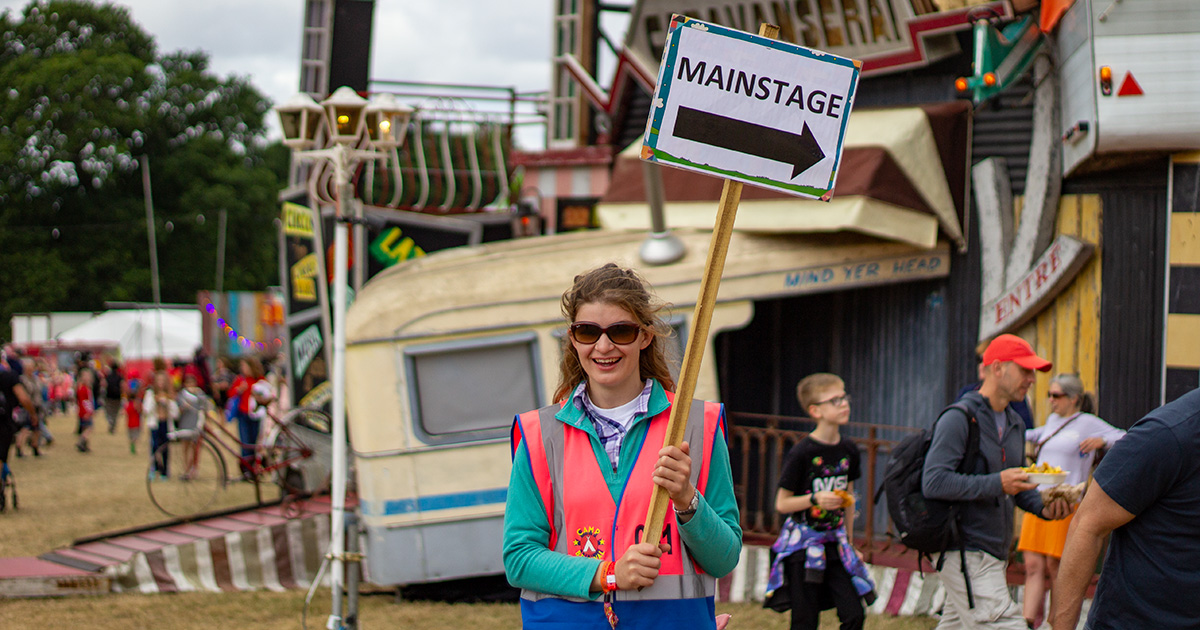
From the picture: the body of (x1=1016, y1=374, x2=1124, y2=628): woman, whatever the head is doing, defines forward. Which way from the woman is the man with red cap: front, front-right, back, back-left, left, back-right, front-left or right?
front-left

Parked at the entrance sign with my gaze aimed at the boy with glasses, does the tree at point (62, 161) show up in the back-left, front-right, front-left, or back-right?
back-right

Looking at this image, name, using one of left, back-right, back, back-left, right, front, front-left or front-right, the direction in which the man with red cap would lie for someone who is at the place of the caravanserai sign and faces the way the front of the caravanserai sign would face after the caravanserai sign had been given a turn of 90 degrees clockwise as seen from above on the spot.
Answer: left

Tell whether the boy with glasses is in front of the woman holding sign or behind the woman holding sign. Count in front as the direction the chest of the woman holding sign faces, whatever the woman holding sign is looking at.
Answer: behind

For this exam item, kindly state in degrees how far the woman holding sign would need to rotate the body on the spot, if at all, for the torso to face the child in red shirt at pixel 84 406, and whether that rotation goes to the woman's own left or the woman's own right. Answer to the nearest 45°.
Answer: approximately 135° to the woman's own right

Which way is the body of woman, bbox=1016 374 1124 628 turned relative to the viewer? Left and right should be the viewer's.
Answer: facing the viewer and to the left of the viewer

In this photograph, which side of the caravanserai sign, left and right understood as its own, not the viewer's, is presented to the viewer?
front

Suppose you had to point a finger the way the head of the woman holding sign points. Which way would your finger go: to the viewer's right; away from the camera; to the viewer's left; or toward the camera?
toward the camera

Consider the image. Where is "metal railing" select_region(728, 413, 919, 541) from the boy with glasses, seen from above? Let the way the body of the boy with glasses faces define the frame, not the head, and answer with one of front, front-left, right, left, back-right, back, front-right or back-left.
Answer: back-left

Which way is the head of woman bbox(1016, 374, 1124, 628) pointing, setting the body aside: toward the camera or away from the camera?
toward the camera

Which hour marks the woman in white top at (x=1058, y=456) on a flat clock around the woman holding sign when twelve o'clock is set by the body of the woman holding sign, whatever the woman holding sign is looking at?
The woman in white top is roughly at 7 o'clock from the woman holding sign.

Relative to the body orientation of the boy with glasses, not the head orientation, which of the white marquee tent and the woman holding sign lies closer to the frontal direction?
the woman holding sign

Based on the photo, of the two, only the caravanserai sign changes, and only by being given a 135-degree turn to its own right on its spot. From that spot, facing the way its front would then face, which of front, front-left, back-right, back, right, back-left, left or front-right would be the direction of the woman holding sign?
back-left

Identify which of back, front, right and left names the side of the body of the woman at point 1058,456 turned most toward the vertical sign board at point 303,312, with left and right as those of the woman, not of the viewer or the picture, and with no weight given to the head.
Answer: right

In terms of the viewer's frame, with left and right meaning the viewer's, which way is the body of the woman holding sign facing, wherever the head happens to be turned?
facing the viewer
